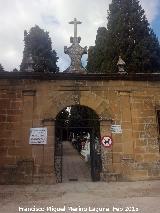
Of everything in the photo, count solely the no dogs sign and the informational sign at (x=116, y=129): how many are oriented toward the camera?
2

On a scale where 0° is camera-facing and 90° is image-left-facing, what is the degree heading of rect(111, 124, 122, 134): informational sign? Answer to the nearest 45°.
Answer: approximately 0°

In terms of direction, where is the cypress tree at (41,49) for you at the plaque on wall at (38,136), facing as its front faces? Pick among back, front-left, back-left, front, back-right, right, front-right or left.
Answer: back

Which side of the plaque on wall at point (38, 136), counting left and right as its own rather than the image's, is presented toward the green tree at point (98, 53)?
back

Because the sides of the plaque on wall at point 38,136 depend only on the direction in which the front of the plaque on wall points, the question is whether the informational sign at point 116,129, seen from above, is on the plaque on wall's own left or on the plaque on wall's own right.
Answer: on the plaque on wall's own left

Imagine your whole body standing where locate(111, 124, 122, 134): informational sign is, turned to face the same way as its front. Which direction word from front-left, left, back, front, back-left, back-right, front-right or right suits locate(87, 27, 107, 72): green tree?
back

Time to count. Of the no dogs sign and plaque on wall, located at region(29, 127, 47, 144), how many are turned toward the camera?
2

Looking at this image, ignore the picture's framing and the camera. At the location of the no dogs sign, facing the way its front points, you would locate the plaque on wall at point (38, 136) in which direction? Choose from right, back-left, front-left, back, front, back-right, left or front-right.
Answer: right
